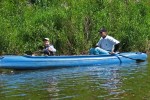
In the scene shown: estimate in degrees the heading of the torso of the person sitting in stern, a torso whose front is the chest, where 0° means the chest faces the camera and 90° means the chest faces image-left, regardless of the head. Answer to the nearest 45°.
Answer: approximately 45°
